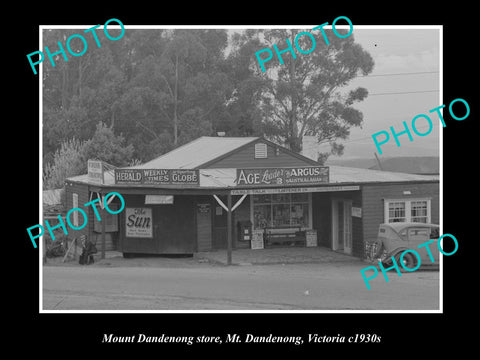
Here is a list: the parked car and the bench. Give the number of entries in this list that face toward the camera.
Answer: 1

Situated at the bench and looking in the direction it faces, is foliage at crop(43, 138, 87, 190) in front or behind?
behind

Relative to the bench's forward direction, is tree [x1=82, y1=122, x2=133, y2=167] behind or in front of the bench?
behind
